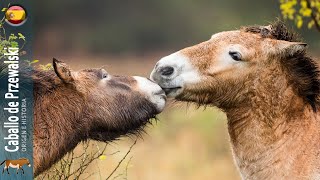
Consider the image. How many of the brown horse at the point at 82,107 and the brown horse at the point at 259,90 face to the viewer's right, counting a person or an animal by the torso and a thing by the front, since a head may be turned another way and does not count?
1

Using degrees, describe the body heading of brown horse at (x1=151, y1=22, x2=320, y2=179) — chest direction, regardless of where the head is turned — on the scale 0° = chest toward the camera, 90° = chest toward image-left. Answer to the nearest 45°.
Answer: approximately 90°

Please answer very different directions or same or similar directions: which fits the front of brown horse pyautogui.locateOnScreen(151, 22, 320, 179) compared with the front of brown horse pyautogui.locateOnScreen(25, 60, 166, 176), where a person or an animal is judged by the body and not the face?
very different directions

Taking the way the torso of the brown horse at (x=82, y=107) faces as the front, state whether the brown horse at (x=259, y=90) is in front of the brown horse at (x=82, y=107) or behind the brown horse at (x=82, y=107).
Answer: in front

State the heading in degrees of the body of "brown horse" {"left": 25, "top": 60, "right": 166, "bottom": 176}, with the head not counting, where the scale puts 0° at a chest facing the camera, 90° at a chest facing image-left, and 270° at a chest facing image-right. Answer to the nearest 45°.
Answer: approximately 270°

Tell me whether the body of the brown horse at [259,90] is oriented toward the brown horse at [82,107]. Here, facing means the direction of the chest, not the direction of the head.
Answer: yes

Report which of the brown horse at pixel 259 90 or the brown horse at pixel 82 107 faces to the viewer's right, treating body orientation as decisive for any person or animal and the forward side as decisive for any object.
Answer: the brown horse at pixel 82 107
